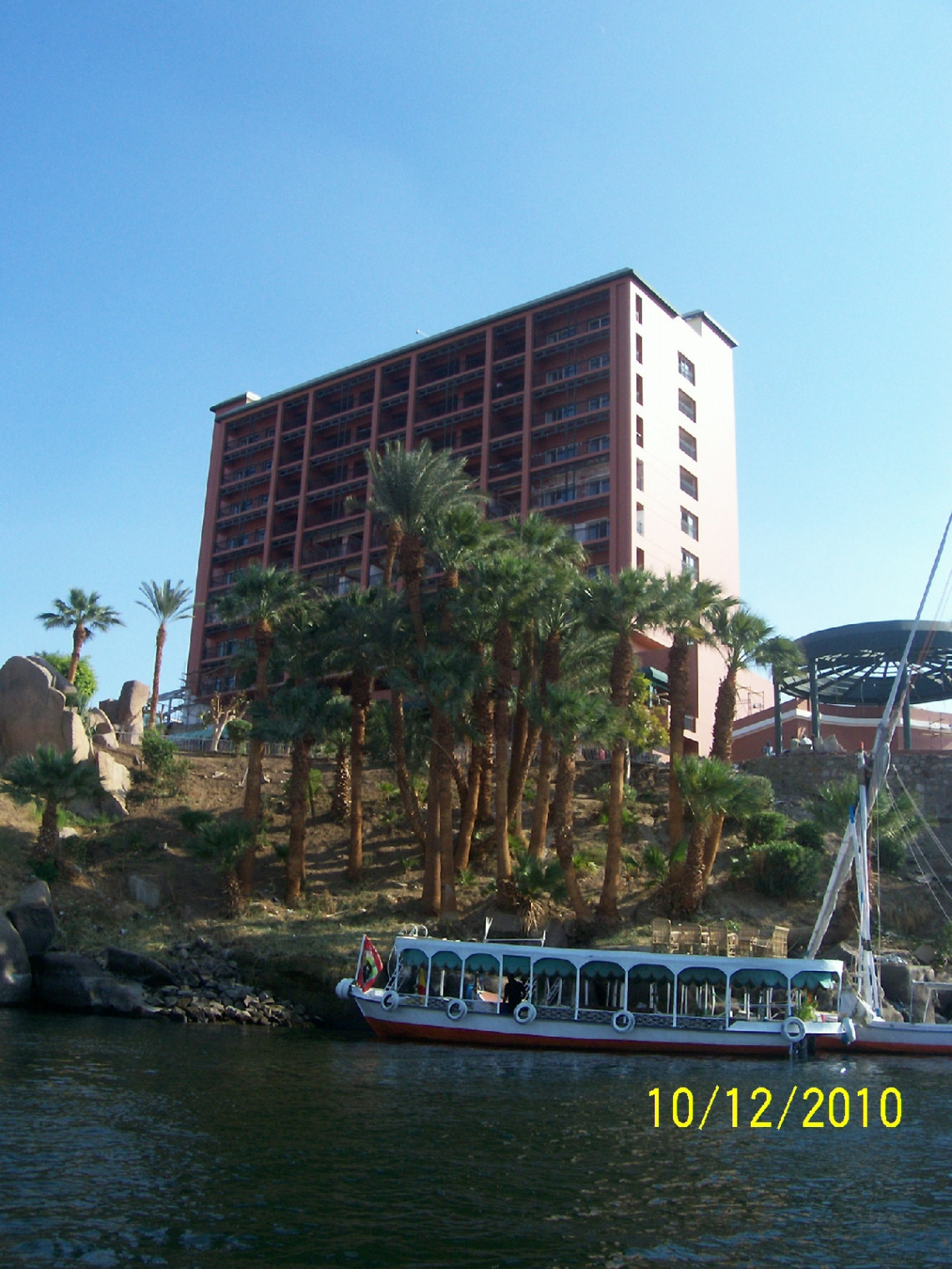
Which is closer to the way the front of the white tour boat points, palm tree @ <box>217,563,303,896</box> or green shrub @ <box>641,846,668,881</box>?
the palm tree

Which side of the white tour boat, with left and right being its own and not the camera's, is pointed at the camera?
left

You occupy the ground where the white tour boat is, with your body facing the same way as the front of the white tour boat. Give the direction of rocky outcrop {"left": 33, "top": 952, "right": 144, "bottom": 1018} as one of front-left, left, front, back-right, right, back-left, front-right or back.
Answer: front

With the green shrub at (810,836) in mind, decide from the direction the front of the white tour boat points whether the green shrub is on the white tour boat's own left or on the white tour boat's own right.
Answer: on the white tour boat's own right

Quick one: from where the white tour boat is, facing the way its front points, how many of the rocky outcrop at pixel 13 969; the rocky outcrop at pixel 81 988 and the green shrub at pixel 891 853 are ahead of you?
2

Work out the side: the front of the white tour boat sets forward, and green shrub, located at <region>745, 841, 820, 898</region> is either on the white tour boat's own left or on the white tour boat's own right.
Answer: on the white tour boat's own right

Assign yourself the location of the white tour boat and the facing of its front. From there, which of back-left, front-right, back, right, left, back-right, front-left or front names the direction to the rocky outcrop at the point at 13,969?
front

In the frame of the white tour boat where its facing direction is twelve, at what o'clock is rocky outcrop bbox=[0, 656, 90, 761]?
The rocky outcrop is roughly at 1 o'clock from the white tour boat.

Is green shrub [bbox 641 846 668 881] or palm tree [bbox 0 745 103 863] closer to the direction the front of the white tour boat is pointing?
the palm tree

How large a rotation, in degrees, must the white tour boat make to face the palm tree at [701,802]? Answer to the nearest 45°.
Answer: approximately 135° to its right
